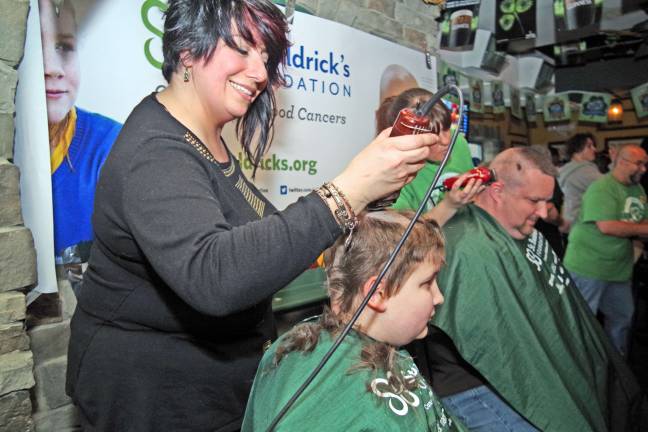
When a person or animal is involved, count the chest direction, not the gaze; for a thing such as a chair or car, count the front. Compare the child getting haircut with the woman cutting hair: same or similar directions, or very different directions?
same or similar directions

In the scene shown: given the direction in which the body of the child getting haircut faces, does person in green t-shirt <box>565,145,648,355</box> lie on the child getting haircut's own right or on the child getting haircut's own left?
on the child getting haircut's own left

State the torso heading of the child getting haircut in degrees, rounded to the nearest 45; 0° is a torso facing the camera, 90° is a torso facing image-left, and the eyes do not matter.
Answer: approximately 270°

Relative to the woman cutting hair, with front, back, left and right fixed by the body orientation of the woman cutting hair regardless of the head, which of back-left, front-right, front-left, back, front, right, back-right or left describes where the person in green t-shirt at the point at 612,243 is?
front-left

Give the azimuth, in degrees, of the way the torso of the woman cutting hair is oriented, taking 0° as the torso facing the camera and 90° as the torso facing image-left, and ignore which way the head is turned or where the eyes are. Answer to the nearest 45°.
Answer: approximately 270°

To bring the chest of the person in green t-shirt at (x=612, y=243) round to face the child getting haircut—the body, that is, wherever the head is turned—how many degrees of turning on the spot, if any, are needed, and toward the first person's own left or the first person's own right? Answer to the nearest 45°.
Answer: approximately 45° to the first person's own right
